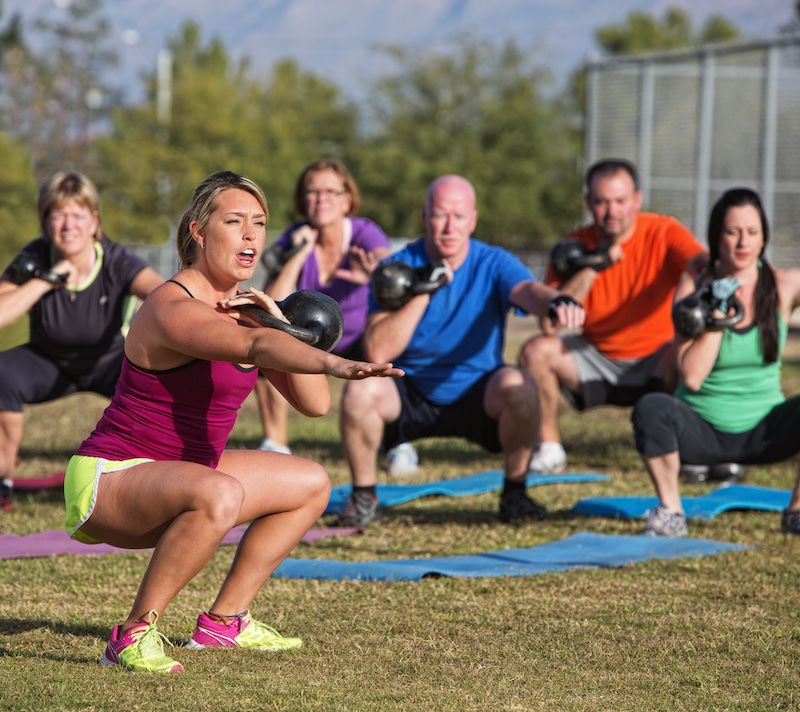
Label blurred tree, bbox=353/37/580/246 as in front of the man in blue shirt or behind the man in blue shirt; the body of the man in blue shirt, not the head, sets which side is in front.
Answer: behind

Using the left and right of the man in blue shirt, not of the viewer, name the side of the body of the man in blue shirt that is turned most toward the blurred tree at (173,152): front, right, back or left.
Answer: back

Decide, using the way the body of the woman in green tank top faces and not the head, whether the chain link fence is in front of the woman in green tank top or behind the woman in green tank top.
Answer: behind

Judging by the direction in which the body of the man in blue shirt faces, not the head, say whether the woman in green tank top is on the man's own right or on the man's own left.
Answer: on the man's own left

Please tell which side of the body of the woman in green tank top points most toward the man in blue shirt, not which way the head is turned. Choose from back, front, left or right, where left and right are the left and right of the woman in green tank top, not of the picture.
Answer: right

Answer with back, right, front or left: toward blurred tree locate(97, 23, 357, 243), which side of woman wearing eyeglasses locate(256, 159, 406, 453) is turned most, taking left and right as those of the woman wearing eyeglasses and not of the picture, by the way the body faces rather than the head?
back
